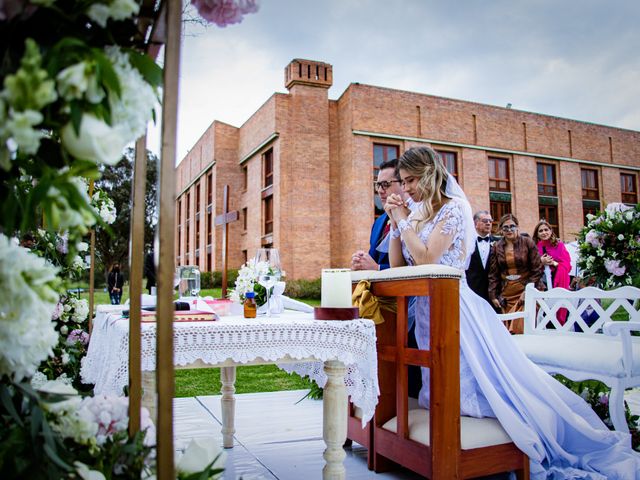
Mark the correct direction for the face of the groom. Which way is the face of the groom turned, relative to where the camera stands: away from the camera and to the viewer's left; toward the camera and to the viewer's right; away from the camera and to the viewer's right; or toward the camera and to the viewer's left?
toward the camera and to the viewer's left

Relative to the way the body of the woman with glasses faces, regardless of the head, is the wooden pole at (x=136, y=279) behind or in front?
in front

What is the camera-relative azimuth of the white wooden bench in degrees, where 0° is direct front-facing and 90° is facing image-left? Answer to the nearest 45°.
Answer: approximately 45°

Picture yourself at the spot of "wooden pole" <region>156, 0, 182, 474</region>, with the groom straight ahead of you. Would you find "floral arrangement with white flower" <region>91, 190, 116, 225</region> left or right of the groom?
left

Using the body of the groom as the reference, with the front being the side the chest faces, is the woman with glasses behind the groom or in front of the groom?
behind

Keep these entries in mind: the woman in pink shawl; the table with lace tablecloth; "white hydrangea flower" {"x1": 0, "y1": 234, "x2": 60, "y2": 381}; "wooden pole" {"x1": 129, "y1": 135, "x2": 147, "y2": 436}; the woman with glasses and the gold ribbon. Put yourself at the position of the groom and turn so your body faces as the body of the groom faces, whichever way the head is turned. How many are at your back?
2

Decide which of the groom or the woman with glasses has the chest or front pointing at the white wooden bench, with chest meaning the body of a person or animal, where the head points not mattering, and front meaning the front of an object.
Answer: the woman with glasses

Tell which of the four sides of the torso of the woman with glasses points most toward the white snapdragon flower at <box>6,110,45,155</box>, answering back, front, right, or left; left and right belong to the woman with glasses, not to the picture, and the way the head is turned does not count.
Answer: front

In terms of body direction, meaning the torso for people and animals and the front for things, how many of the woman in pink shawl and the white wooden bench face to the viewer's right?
0

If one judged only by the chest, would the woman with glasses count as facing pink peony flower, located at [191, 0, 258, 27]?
yes

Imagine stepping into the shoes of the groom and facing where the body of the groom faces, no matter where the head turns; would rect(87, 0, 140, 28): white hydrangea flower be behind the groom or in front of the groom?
in front
